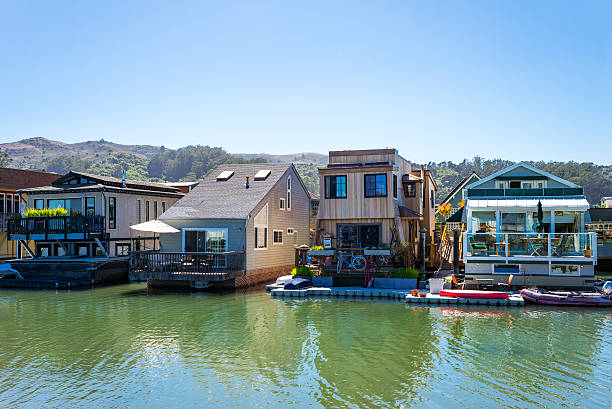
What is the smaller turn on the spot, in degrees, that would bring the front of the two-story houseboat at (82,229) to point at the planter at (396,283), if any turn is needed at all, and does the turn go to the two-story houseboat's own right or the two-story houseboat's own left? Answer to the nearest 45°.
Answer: approximately 90° to the two-story houseboat's own left

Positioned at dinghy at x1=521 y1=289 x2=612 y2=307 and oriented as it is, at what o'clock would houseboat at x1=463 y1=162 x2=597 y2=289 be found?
The houseboat is roughly at 2 o'clock from the dinghy.

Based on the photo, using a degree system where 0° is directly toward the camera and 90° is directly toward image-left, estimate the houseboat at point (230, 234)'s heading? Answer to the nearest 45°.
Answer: approximately 45°

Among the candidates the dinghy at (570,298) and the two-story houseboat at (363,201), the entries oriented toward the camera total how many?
1

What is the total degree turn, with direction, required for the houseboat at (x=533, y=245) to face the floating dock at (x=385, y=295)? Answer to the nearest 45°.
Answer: approximately 90° to its right

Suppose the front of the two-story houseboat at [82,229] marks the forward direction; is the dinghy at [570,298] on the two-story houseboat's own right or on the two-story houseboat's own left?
on the two-story houseboat's own left

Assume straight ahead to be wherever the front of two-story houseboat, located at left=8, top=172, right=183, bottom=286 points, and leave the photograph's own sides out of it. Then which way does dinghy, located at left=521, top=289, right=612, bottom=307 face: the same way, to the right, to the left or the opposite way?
to the right

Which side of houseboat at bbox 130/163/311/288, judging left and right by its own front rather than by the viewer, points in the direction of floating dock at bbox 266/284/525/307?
left

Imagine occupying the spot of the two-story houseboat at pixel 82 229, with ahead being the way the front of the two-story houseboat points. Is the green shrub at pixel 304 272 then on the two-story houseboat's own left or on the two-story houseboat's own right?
on the two-story houseboat's own left

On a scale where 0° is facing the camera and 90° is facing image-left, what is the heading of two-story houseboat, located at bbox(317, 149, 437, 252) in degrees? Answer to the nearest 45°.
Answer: approximately 0°

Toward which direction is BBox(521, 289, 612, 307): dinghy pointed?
to the viewer's left
